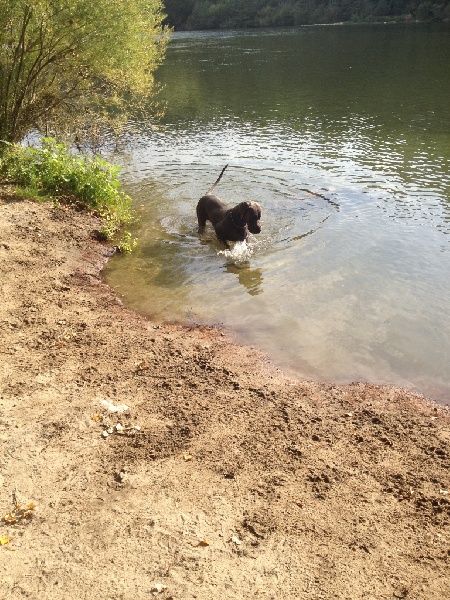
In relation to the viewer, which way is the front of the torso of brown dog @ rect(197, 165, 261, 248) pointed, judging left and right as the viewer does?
facing the viewer and to the right of the viewer

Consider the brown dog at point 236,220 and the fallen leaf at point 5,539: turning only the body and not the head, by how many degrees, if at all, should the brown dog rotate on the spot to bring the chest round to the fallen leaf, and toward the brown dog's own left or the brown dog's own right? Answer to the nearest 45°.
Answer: approximately 45° to the brown dog's own right

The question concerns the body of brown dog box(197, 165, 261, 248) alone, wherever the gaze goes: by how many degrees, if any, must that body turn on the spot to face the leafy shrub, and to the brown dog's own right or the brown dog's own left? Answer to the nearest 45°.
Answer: approximately 180°

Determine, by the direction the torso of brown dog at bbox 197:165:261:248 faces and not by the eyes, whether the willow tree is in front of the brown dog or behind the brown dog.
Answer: behind

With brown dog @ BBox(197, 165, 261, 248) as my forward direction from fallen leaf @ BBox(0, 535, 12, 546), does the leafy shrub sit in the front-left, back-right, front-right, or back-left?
front-left

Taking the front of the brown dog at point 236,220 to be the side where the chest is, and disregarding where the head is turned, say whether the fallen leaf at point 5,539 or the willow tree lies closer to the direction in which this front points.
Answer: the fallen leaf

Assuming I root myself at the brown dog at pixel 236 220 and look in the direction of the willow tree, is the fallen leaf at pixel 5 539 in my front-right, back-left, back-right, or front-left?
back-left

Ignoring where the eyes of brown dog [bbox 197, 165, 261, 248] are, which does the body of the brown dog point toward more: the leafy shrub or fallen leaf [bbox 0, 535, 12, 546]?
the fallen leaf
